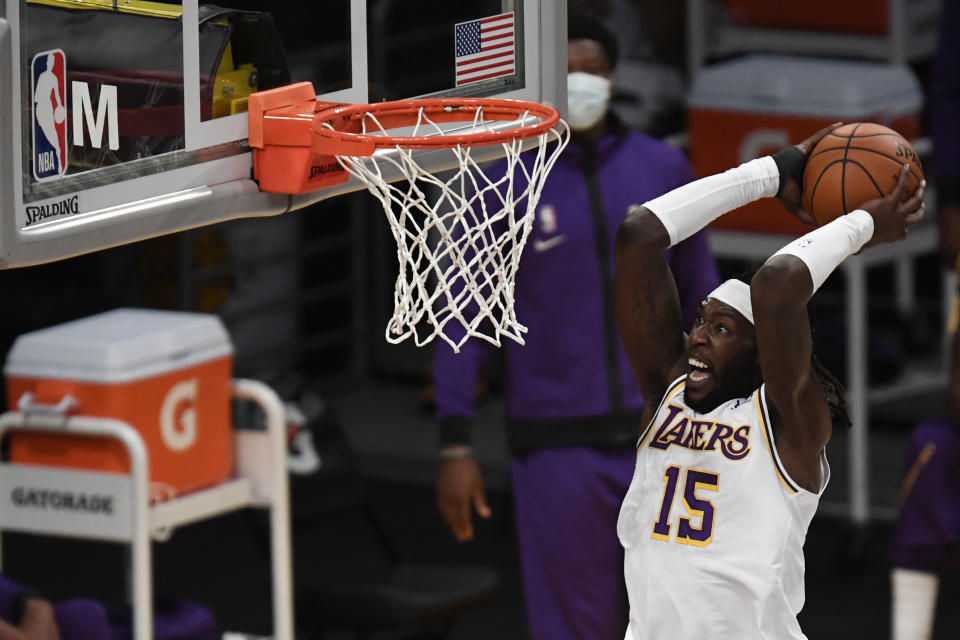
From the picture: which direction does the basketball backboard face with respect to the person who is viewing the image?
facing the viewer and to the right of the viewer

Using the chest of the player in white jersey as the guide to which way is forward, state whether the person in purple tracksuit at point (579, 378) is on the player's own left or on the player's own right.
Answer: on the player's own right

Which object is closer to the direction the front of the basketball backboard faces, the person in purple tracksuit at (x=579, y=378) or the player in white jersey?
the player in white jersey

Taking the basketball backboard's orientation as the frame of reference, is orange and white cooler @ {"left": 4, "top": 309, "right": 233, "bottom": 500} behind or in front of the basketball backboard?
behind

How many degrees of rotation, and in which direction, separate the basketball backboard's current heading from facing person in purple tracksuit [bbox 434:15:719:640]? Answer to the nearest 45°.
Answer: approximately 90° to its left

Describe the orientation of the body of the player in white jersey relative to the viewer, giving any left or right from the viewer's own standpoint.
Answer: facing the viewer and to the left of the viewer

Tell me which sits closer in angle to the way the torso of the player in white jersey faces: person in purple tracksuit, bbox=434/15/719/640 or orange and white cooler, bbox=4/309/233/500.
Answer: the orange and white cooler
